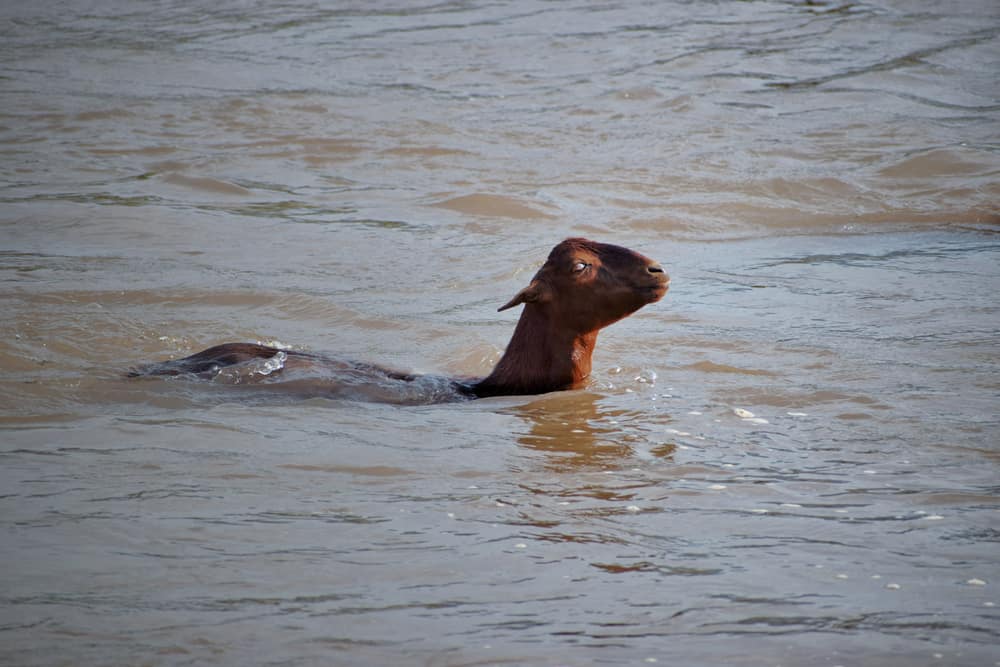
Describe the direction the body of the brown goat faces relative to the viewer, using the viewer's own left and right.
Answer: facing to the right of the viewer
